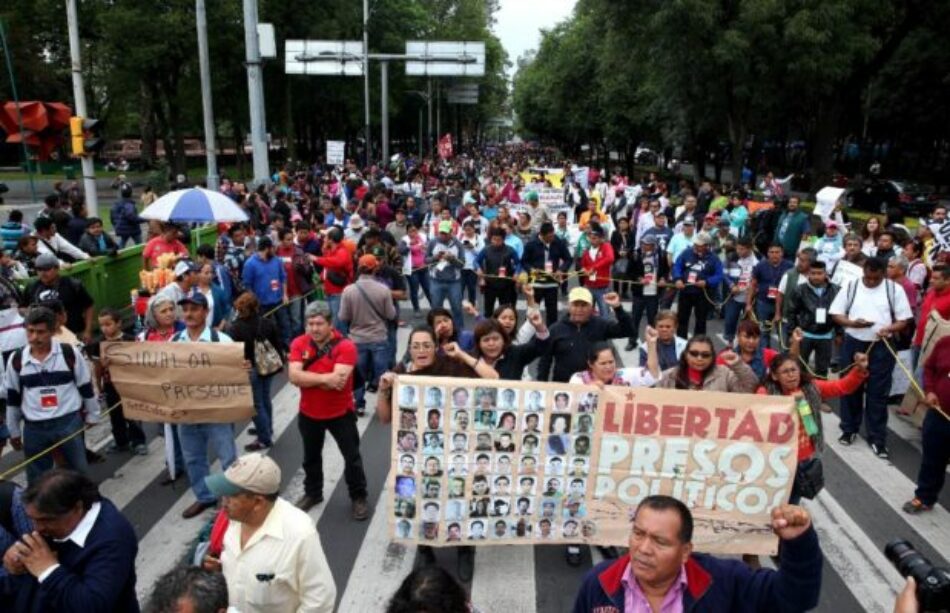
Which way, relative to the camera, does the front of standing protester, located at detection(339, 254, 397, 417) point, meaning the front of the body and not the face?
away from the camera

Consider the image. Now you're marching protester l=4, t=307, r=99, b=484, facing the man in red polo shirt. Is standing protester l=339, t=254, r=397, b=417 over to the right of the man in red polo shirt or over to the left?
left

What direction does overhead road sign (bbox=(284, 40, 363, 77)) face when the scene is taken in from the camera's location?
facing away from the viewer

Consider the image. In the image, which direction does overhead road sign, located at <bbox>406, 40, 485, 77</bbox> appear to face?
away from the camera

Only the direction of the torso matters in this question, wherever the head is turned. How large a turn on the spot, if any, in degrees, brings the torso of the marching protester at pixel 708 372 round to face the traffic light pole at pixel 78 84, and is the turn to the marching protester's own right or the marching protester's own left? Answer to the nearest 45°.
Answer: approximately 135° to the marching protester's own right

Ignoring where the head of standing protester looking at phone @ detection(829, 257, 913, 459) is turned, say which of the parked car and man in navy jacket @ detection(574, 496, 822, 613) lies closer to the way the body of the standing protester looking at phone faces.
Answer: the man in navy jacket

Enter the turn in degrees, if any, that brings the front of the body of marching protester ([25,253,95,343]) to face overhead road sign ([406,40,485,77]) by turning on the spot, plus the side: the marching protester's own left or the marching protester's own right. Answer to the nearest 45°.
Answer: approximately 180°

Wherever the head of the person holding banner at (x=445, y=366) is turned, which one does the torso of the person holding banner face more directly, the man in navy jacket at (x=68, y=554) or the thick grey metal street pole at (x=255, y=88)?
the man in navy jacket

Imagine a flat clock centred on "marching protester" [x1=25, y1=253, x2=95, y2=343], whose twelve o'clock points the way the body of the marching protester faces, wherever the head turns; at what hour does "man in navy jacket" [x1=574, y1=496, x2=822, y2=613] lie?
The man in navy jacket is roughly at 10 o'clock from the marching protester.

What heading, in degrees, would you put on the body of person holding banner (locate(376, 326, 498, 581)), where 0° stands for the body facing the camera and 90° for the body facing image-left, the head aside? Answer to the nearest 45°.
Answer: approximately 0°

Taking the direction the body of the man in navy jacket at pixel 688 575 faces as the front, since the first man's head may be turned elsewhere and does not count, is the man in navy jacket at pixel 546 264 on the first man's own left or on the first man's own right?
on the first man's own right
